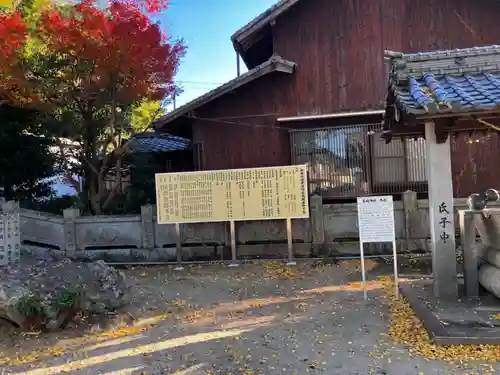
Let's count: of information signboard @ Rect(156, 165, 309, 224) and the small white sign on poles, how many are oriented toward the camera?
2

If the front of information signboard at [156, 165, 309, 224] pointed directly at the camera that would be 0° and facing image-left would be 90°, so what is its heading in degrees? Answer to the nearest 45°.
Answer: approximately 0°

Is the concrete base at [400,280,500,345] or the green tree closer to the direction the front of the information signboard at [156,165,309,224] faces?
the concrete base

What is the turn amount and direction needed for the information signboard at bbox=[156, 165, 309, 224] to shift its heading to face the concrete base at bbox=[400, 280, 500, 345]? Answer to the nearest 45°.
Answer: approximately 45° to its left

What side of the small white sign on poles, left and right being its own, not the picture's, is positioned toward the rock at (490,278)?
left

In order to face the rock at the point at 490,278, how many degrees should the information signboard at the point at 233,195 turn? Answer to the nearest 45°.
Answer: approximately 45° to its left

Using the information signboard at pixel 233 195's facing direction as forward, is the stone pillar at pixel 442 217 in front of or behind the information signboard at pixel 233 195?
in front

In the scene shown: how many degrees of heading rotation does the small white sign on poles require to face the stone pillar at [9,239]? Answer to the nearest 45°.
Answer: approximately 90° to its right

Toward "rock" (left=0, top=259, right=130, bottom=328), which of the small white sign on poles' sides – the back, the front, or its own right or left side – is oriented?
right

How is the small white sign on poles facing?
toward the camera
